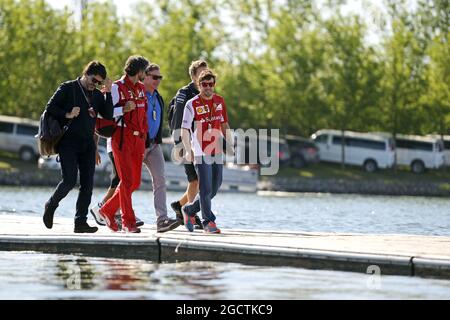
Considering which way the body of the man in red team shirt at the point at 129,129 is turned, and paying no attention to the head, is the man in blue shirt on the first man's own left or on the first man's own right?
on the first man's own left

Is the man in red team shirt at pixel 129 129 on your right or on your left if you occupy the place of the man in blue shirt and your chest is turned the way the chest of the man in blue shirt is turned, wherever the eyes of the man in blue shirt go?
on your right
